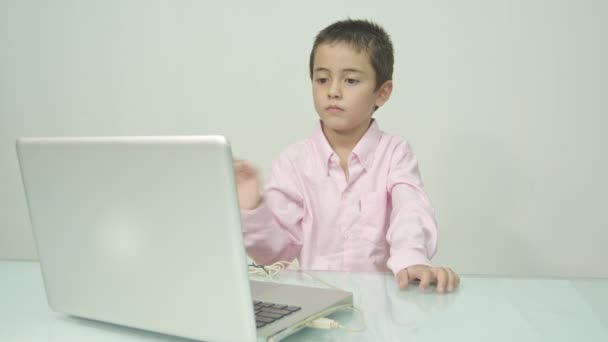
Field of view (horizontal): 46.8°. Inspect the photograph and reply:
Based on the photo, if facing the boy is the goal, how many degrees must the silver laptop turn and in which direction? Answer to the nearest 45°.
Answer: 0° — it already faces them

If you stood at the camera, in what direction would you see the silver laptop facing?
facing away from the viewer and to the right of the viewer

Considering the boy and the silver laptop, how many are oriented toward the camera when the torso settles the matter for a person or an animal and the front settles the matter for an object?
1

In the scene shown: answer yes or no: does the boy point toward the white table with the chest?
yes

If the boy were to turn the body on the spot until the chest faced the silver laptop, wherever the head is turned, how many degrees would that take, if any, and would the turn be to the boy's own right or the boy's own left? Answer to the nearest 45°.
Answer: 0° — they already face it

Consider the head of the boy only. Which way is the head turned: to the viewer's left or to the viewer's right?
to the viewer's left
